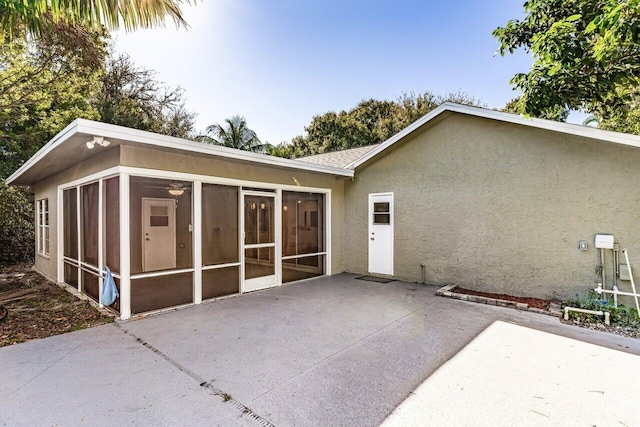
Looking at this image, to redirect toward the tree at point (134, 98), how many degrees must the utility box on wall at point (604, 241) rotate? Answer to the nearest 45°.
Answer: approximately 90° to its right

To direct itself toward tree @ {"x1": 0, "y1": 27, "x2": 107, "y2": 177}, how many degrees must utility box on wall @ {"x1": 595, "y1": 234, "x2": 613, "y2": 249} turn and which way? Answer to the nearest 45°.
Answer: approximately 90° to its right

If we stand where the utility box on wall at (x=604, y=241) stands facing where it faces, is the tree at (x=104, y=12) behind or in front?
in front

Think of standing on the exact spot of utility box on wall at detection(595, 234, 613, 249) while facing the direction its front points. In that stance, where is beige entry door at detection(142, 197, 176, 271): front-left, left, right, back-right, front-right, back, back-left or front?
front-right

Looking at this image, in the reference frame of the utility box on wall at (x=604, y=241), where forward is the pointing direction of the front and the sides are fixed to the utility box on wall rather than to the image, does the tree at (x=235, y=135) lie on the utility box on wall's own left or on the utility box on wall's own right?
on the utility box on wall's own right

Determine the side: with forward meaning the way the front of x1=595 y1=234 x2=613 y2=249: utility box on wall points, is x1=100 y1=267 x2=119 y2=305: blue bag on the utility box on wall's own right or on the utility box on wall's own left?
on the utility box on wall's own right

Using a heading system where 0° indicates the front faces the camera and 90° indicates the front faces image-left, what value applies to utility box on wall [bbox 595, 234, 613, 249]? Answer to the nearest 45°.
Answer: approximately 0°

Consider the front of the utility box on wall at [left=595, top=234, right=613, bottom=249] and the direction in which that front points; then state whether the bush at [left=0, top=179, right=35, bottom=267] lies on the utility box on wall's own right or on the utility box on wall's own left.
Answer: on the utility box on wall's own right

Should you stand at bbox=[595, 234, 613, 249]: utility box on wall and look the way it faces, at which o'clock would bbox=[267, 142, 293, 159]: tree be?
The tree is roughly at 4 o'clock from the utility box on wall.

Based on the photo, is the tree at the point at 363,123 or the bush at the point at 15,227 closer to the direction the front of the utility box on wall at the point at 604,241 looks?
the bush
